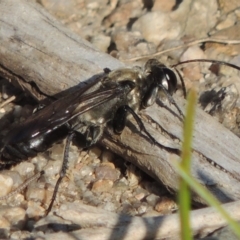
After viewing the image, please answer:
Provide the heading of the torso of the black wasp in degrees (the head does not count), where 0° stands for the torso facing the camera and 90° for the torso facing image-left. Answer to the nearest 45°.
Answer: approximately 270°

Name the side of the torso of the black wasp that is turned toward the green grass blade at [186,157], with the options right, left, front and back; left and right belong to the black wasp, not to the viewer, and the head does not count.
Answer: right
